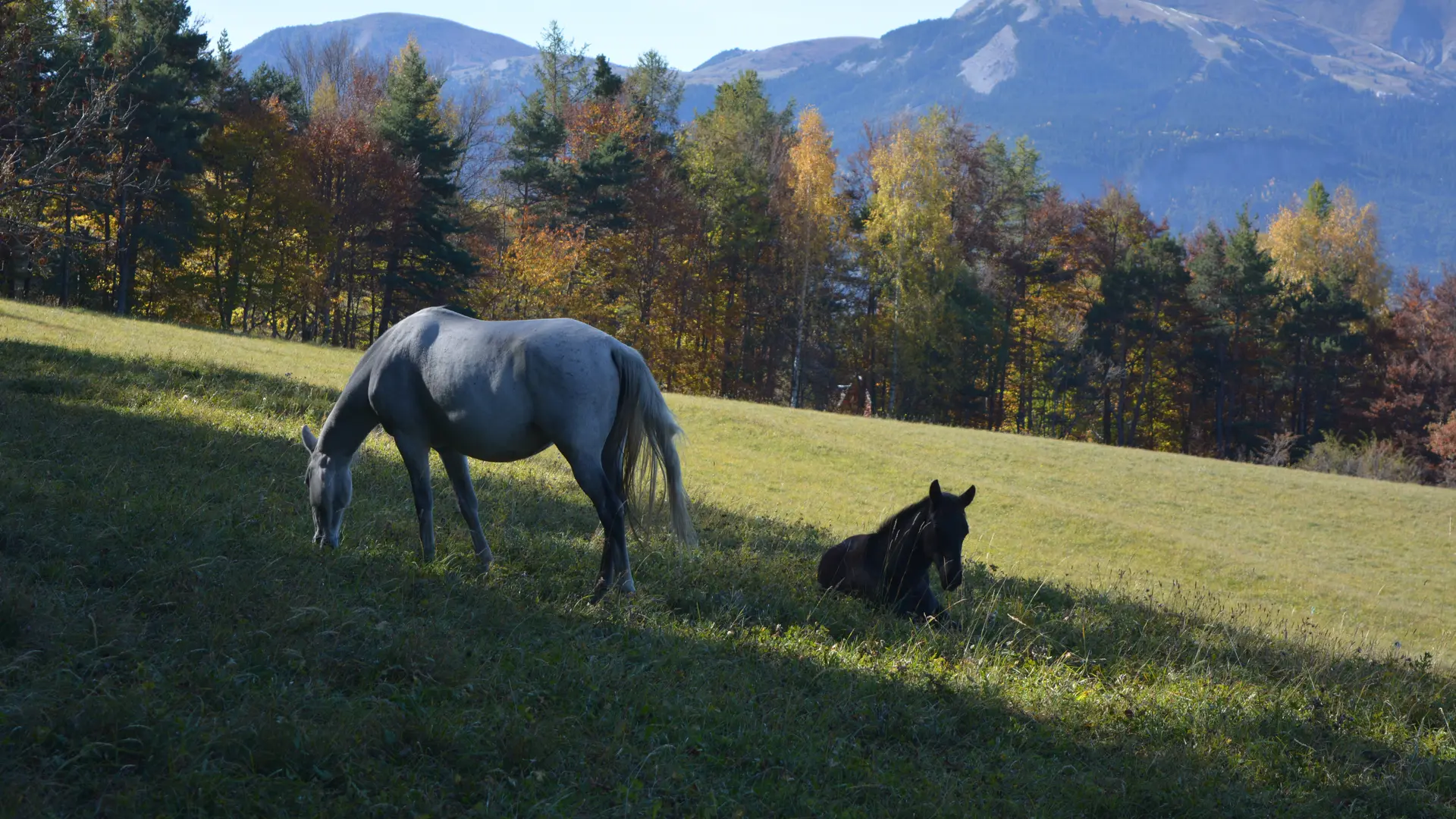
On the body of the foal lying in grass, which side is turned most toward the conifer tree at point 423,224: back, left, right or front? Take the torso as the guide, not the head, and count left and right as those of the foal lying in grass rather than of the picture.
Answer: back

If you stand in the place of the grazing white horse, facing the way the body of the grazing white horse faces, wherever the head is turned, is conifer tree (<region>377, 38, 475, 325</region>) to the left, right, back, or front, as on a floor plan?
right

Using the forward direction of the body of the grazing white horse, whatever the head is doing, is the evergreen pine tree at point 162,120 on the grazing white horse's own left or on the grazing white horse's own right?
on the grazing white horse's own right

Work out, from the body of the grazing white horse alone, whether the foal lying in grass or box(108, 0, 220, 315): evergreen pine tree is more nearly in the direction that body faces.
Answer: the evergreen pine tree

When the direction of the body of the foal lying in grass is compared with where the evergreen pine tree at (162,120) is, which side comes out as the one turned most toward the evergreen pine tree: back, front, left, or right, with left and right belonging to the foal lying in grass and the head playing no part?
back

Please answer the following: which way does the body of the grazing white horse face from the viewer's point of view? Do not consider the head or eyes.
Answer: to the viewer's left

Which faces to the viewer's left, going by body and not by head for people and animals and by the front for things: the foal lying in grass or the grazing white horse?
the grazing white horse

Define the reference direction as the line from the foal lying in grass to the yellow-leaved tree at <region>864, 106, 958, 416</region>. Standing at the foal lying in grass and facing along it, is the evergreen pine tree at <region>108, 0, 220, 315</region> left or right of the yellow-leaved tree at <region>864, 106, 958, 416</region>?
left

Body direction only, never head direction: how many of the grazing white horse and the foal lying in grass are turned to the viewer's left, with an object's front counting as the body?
1

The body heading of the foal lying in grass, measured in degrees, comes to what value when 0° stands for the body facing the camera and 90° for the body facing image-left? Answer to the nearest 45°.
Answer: approximately 315°
